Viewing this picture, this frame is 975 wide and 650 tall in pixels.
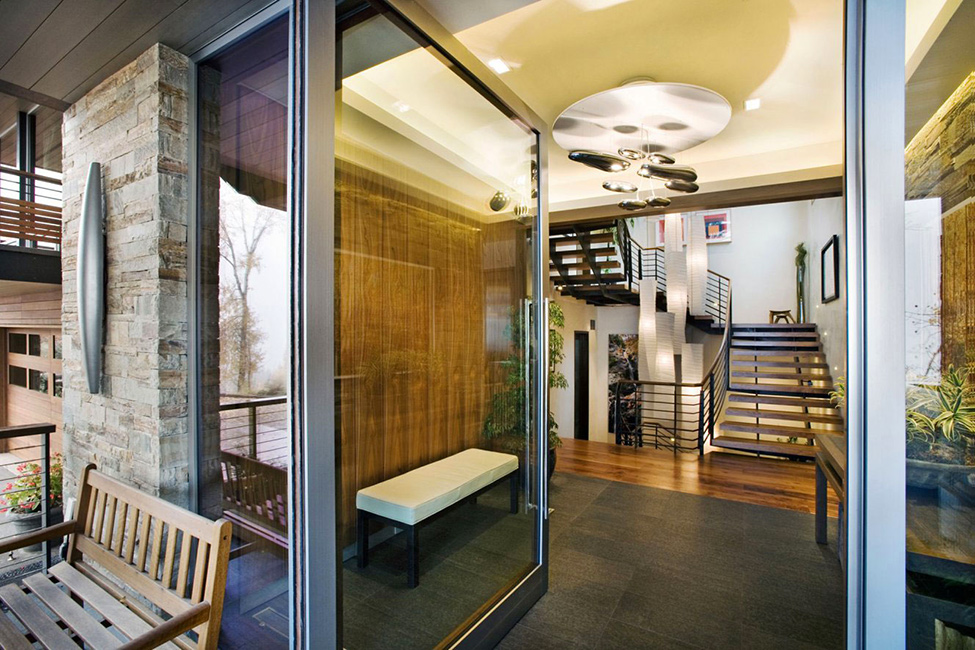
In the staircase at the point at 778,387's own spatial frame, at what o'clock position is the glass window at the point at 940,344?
The glass window is roughly at 12 o'clock from the staircase.

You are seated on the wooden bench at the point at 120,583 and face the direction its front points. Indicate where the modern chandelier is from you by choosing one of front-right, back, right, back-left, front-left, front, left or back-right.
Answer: back-left

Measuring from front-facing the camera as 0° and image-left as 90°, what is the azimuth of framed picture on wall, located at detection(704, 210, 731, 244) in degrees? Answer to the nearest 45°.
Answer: approximately 0°

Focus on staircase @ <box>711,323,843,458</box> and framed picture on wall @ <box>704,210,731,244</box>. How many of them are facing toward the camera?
2

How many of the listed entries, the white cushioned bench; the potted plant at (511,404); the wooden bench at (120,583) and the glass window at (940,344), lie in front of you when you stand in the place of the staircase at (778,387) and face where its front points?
4

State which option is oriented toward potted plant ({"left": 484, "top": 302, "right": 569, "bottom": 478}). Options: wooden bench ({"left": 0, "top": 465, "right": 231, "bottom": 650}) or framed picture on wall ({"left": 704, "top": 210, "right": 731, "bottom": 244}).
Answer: the framed picture on wall

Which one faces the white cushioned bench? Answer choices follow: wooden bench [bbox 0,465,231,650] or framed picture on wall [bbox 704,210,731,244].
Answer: the framed picture on wall

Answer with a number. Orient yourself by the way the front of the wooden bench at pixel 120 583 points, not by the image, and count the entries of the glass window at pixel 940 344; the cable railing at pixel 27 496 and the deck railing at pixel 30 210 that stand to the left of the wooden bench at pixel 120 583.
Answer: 1
